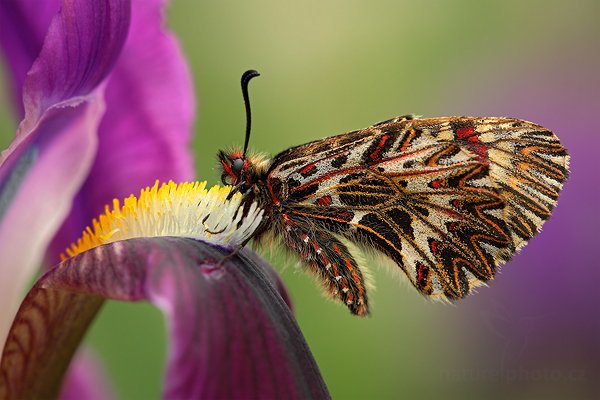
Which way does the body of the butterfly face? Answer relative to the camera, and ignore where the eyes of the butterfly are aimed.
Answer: to the viewer's left
